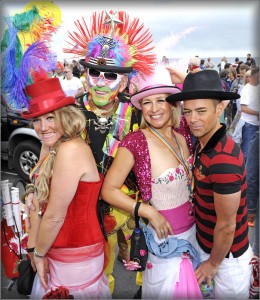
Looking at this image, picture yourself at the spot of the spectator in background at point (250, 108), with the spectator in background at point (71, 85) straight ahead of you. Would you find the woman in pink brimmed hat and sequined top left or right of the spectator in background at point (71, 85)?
left

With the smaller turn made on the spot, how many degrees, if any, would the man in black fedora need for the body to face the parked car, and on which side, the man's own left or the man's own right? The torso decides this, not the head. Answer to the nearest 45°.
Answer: approximately 90° to the man's own right

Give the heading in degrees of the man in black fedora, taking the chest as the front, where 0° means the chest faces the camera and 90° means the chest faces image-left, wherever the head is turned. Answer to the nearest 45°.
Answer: approximately 45°

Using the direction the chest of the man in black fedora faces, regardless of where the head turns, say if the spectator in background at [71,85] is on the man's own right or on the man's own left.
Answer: on the man's own right
